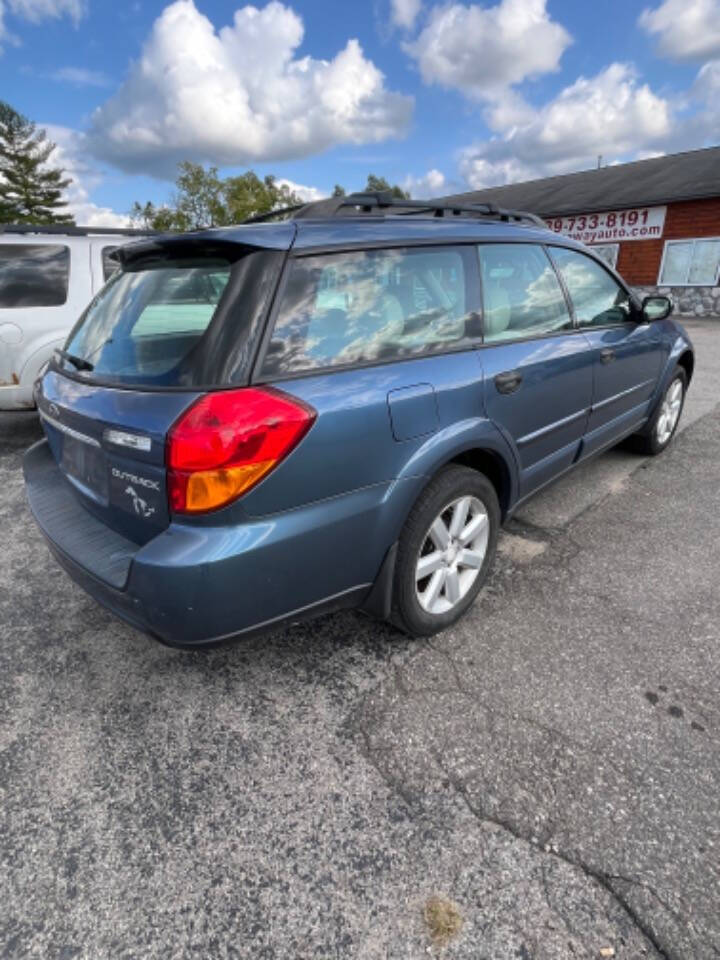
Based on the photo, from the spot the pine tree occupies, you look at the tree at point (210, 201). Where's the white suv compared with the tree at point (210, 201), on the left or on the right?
right

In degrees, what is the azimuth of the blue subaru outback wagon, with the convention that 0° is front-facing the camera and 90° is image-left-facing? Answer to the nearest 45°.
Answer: approximately 225°

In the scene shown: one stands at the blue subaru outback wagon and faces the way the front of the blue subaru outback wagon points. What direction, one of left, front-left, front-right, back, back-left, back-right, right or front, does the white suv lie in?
left

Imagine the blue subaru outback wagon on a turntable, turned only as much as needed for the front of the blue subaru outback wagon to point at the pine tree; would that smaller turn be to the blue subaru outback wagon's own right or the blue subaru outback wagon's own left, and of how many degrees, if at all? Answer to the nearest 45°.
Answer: approximately 90° to the blue subaru outback wagon's own left

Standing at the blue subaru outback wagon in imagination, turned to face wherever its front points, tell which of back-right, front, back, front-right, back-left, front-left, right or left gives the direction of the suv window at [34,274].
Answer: left

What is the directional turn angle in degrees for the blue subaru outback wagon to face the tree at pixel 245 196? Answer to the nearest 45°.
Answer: approximately 45° to its left
